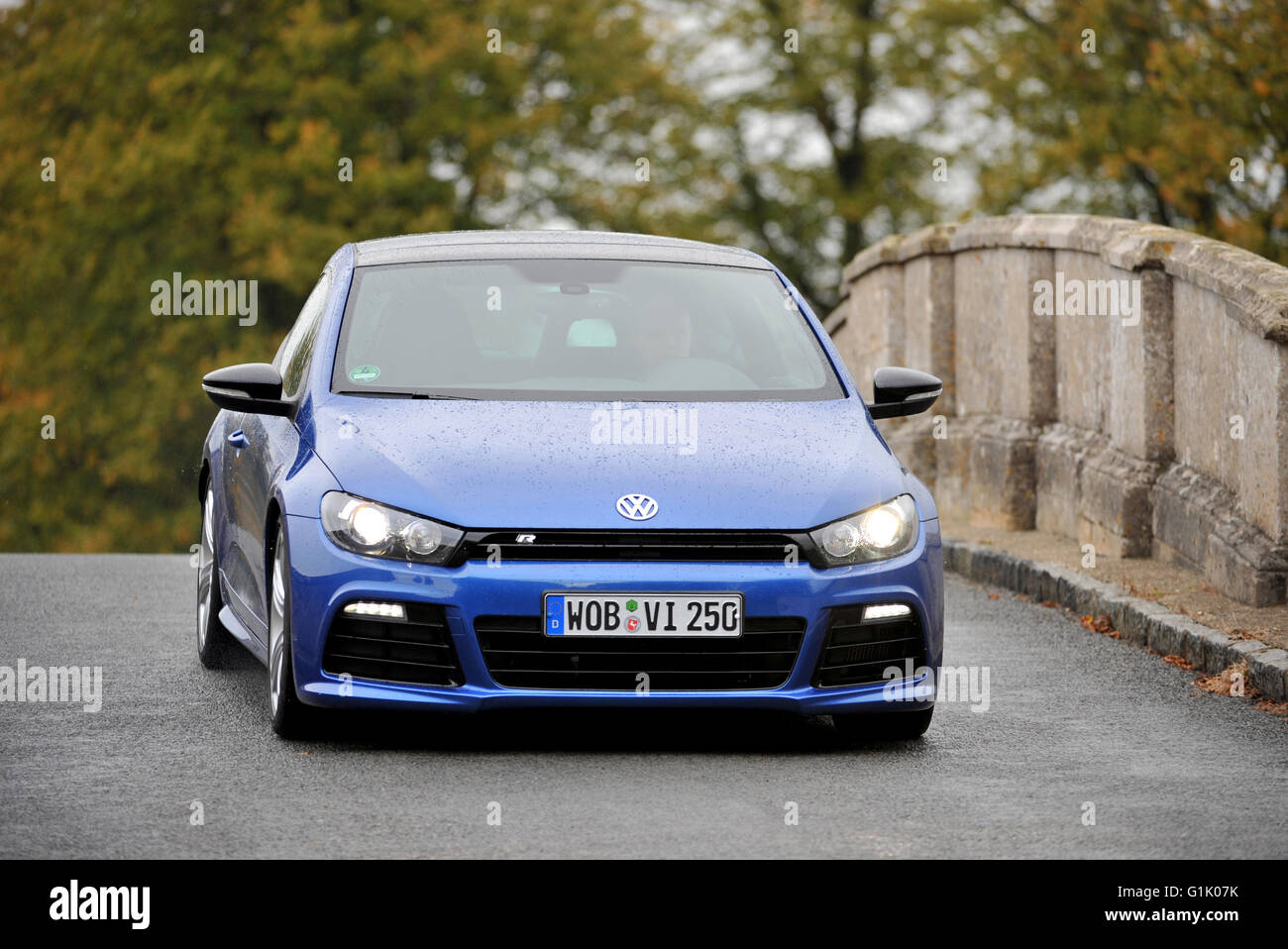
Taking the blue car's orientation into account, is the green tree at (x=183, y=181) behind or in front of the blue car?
behind

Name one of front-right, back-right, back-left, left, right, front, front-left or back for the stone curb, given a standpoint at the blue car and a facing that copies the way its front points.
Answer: back-left

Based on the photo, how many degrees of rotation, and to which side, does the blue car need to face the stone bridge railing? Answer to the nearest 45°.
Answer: approximately 135° to its left

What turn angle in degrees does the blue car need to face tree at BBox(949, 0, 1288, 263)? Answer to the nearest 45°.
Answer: approximately 180°

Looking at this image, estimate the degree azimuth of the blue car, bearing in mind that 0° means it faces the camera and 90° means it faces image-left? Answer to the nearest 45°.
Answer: approximately 0°
